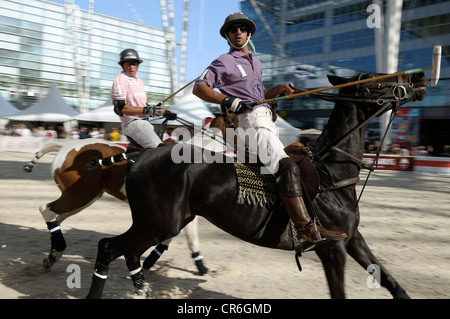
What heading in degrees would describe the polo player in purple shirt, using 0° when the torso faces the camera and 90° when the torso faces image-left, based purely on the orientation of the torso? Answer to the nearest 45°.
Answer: approximately 315°

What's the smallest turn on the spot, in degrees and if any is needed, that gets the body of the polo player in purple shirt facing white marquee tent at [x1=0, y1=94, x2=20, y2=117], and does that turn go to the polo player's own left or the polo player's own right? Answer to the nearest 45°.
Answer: approximately 180°

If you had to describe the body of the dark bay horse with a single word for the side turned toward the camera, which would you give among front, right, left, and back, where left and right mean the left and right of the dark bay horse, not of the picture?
right

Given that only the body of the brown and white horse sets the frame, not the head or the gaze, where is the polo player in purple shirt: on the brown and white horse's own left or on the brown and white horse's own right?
on the brown and white horse's own right

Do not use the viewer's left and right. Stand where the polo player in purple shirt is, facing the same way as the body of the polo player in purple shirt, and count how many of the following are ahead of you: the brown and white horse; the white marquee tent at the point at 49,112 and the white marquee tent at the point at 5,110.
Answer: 0

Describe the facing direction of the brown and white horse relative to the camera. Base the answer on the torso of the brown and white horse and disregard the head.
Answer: to the viewer's right

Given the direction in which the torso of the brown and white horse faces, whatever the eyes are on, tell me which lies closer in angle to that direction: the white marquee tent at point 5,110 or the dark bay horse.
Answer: the dark bay horse

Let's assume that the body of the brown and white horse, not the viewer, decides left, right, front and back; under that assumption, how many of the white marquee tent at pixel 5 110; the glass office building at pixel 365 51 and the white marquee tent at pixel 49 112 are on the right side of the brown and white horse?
0

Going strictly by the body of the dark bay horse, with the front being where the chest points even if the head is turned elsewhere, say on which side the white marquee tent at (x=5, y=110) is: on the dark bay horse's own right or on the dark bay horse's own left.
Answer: on the dark bay horse's own left

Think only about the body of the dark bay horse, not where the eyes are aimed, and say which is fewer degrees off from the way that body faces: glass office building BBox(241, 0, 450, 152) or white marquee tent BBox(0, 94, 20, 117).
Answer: the glass office building

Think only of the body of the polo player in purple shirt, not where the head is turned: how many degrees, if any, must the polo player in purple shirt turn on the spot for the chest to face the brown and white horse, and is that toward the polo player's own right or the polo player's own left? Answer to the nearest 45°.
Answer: approximately 180°

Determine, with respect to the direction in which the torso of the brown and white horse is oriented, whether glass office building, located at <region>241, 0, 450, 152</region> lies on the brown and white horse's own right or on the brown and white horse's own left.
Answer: on the brown and white horse's own left

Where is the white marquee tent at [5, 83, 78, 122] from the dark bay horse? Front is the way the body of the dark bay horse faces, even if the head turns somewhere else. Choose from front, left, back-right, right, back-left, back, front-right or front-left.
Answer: back-left

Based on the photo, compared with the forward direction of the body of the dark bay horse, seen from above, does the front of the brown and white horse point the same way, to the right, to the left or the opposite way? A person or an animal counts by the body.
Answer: the same way

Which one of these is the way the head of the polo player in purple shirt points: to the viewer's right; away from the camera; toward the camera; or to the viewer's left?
toward the camera

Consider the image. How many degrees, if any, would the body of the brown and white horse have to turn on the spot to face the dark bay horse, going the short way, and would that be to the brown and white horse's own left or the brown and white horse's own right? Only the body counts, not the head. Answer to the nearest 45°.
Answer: approximately 45° to the brown and white horse's own right

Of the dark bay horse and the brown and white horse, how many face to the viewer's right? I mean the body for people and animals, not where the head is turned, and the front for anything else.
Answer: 2
